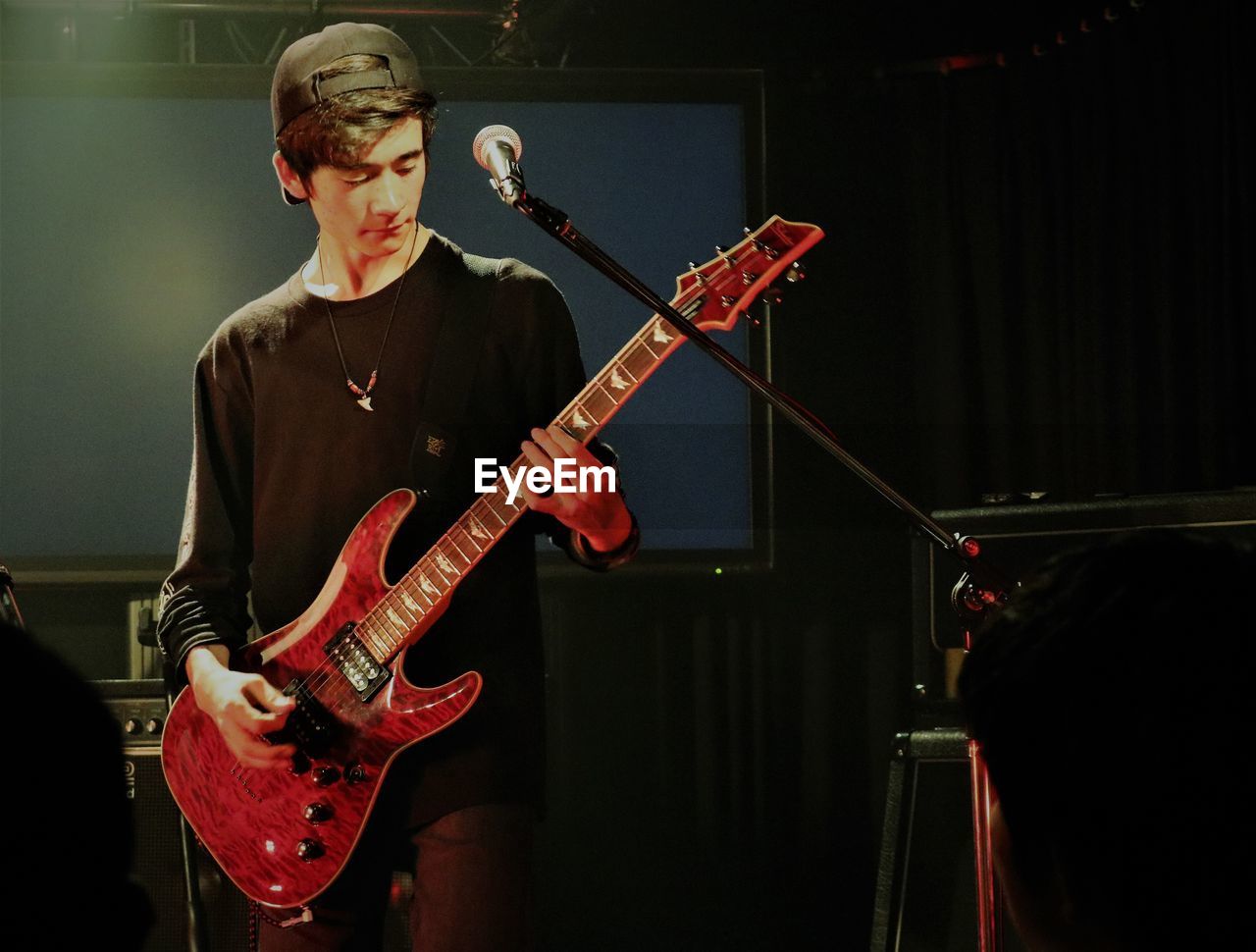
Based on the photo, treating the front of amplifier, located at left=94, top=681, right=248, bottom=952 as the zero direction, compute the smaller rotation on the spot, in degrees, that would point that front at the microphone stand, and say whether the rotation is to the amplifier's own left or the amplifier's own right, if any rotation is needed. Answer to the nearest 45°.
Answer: approximately 45° to the amplifier's own left

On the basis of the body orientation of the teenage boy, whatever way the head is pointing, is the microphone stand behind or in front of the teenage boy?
in front

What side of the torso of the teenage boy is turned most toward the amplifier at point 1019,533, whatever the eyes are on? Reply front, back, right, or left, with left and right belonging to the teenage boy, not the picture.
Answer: left

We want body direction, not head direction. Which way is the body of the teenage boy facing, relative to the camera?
toward the camera

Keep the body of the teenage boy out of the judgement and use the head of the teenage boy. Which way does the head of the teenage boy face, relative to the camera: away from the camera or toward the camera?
toward the camera

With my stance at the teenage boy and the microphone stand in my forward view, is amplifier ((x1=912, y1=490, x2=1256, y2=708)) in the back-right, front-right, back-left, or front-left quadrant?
front-left

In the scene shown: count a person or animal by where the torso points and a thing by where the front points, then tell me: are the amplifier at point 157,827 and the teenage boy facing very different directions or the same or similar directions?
same or similar directions

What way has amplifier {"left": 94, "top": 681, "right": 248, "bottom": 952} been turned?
toward the camera

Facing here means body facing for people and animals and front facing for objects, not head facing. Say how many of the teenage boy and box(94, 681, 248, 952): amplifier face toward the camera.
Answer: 2

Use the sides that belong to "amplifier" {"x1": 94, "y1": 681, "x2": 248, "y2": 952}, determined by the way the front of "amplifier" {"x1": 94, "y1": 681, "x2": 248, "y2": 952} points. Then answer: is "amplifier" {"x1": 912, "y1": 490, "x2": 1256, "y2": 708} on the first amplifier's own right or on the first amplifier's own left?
on the first amplifier's own left
